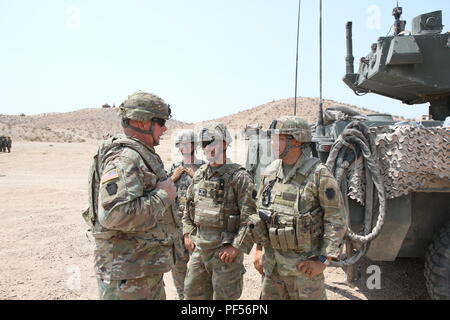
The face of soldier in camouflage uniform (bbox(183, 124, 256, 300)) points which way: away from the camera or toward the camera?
toward the camera

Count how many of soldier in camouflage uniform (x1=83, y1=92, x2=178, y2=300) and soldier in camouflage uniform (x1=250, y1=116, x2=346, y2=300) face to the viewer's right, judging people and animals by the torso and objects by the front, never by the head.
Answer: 1

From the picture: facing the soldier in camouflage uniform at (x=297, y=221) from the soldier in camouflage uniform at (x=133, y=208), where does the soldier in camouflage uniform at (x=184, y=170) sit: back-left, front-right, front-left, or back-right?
front-left

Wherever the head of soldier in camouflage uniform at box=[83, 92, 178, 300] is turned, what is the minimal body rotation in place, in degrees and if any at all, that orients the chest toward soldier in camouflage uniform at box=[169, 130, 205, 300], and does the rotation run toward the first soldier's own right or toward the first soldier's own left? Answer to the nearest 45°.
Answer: approximately 90° to the first soldier's own left

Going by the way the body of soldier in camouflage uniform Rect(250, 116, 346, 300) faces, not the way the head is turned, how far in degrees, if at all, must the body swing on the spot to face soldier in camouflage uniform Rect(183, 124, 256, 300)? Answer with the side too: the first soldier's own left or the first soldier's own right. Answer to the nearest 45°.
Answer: approximately 90° to the first soldier's own right

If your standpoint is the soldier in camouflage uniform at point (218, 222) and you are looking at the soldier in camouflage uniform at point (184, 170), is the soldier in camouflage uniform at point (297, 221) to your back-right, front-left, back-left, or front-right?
back-right

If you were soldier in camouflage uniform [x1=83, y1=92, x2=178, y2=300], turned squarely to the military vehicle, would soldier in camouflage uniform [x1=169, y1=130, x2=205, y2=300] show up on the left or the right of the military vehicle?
left

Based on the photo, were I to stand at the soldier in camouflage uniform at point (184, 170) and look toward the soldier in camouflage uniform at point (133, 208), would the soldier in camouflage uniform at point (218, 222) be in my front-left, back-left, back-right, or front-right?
front-left

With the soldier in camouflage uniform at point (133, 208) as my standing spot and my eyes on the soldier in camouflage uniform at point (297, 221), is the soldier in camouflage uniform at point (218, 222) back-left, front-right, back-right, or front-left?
front-left

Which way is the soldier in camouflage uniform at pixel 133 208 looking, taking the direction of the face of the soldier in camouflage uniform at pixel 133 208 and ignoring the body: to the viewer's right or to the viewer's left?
to the viewer's right

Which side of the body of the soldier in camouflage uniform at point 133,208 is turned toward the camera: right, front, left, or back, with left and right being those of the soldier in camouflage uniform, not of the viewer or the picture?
right

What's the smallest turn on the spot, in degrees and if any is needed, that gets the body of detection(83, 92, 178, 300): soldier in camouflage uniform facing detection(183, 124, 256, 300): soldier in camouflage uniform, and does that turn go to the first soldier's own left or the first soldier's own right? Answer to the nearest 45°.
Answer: approximately 45° to the first soldier's own left

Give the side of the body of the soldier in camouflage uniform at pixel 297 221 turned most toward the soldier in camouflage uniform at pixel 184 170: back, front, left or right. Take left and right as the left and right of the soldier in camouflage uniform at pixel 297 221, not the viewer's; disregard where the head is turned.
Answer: right

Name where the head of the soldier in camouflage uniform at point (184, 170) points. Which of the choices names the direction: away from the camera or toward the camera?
toward the camera

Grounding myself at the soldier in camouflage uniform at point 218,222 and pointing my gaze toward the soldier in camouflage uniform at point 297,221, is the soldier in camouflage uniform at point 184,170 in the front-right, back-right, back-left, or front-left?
back-left

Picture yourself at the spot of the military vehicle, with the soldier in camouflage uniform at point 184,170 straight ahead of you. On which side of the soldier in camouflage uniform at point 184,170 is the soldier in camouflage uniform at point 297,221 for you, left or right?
left
